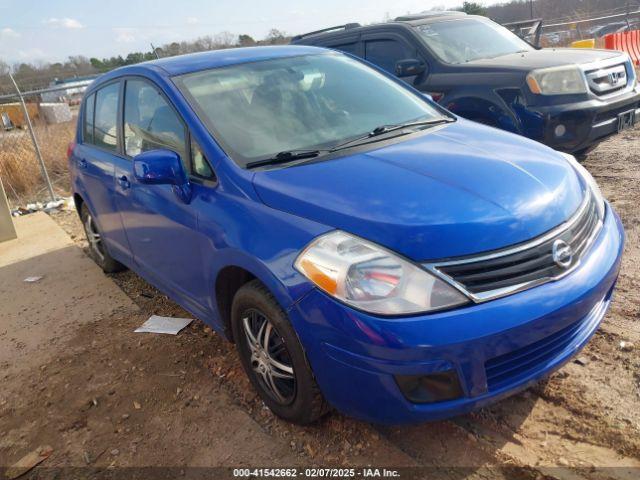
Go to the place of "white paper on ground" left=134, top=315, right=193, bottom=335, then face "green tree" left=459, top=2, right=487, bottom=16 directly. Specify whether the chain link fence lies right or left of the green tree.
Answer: left

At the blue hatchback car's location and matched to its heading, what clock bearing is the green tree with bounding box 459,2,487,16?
The green tree is roughly at 8 o'clock from the blue hatchback car.

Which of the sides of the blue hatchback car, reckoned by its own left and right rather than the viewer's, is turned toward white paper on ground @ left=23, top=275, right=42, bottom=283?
back

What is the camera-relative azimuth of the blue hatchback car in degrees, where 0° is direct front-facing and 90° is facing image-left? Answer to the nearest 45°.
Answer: approximately 315°

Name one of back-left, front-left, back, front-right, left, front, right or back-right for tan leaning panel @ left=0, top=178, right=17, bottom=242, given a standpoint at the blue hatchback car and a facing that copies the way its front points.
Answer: back

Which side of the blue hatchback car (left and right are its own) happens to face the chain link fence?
back

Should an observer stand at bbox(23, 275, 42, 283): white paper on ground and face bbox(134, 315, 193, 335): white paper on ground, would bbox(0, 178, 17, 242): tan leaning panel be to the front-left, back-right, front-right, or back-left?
back-left
